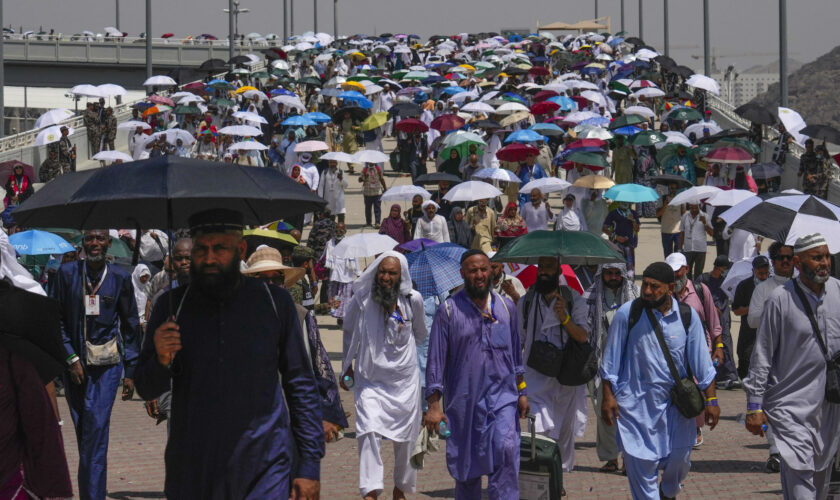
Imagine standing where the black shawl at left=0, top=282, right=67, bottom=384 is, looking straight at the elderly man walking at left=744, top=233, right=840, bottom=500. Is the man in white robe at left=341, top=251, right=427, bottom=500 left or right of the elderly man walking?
left

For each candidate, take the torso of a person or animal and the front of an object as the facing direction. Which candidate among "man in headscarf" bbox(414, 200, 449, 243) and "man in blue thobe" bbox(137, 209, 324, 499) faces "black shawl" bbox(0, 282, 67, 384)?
the man in headscarf

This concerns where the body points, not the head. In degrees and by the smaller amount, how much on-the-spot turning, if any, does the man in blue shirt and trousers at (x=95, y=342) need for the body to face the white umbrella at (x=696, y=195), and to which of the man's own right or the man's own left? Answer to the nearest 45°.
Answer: approximately 135° to the man's own left

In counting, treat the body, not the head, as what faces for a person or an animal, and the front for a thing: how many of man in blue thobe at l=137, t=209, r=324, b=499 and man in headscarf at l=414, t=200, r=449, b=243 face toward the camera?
2

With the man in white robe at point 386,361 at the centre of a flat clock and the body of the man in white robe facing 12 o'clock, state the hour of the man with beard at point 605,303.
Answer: The man with beard is roughly at 8 o'clock from the man in white robe.
